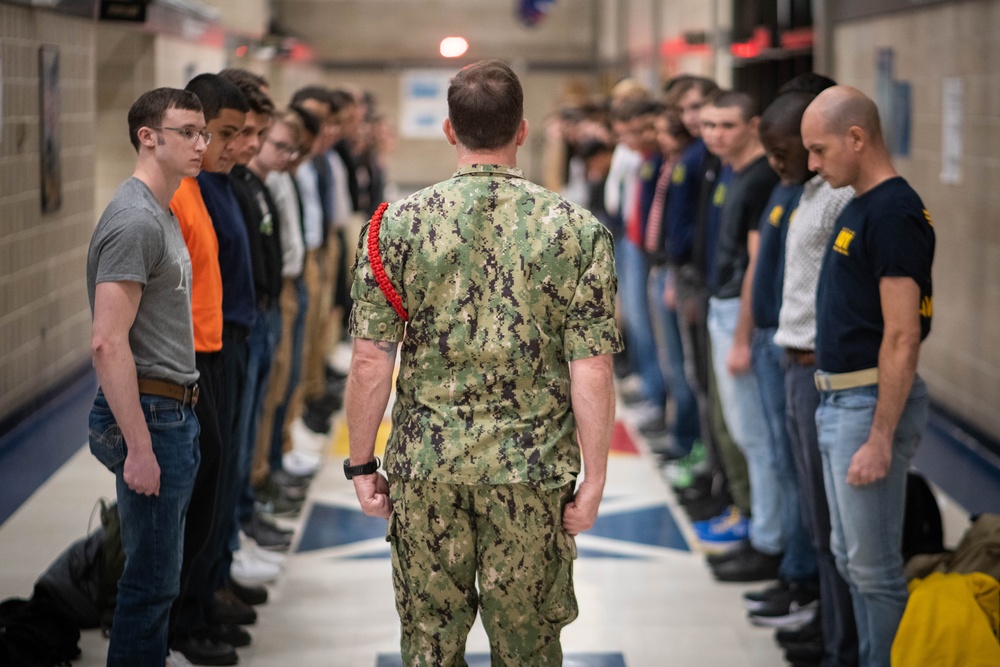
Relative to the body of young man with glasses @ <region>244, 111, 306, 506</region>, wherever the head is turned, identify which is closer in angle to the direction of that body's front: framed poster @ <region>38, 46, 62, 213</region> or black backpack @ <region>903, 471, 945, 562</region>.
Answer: the black backpack

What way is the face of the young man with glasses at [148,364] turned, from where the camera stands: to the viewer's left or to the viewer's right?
to the viewer's right

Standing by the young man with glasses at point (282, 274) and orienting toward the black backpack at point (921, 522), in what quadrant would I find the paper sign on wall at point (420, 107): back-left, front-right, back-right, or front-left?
back-left

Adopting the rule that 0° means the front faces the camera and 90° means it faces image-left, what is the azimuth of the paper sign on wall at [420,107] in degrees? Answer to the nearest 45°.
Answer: approximately 0°

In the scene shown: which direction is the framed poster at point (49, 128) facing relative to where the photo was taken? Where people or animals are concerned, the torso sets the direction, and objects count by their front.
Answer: to the viewer's right

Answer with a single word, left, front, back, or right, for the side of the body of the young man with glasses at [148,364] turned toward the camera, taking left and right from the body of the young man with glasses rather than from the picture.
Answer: right

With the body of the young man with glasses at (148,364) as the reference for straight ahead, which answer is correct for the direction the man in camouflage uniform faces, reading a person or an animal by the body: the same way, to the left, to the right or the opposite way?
to the left

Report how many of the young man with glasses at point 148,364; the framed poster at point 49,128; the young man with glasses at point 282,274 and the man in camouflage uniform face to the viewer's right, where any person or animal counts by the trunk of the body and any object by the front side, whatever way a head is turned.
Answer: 3

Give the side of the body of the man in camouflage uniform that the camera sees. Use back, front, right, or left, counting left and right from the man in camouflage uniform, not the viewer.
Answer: back

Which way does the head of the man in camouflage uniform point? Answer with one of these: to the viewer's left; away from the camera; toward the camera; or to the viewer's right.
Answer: away from the camera

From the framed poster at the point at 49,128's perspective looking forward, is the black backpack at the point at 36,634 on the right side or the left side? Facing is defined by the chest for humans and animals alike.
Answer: on its right

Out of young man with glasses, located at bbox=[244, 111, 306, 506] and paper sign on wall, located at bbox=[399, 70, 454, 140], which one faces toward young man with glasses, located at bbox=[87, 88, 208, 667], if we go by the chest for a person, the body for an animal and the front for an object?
the paper sign on wall

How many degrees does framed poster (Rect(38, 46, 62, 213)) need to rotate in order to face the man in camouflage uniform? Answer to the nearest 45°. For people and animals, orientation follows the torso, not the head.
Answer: approximately 90° to its right

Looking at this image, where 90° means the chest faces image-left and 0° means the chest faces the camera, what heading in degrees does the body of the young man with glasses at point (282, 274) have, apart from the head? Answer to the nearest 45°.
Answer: approximately 270°

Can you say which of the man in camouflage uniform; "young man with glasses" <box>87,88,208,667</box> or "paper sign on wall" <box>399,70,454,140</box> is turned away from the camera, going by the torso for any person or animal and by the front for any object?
the man in camouflage uniform
